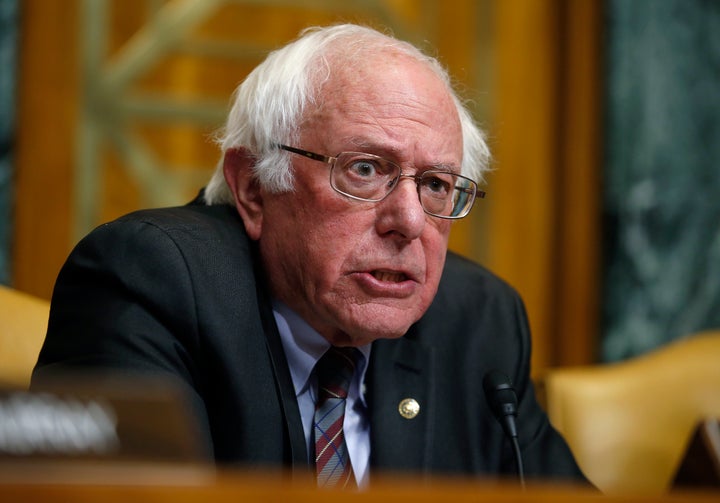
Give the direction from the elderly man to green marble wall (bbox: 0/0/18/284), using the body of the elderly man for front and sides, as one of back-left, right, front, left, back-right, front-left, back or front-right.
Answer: back

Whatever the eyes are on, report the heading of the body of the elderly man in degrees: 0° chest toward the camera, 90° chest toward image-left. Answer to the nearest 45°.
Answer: approximately 315°

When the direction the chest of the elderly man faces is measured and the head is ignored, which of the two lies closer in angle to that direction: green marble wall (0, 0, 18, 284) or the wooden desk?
the wooden desk

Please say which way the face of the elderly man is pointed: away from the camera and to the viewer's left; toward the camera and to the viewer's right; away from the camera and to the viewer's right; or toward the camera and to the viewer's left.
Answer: toward the camera and to the viewer's right
